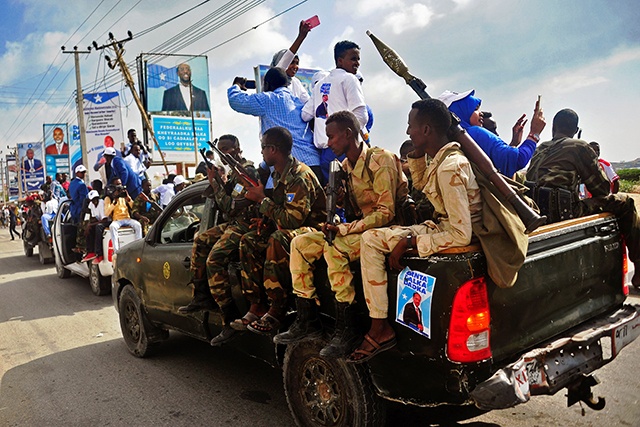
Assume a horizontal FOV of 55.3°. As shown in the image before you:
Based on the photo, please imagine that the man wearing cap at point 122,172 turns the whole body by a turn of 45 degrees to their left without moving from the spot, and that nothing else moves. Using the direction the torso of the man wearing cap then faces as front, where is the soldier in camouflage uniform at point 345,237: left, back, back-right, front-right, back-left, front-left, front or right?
front-left

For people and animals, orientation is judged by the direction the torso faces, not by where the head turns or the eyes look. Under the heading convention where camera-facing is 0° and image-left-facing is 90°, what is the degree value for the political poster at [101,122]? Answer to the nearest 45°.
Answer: approximately 0°

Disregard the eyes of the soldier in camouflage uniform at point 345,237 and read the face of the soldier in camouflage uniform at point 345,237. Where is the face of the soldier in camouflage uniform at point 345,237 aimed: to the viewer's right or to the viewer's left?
to the viewer's left

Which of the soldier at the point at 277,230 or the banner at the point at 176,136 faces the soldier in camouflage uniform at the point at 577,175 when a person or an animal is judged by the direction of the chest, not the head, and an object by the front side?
the banner

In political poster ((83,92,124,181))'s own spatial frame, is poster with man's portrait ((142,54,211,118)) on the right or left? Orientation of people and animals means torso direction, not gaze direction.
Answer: on its left

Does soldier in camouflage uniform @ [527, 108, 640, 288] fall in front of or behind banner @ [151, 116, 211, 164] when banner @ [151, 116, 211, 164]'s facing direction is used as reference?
in front

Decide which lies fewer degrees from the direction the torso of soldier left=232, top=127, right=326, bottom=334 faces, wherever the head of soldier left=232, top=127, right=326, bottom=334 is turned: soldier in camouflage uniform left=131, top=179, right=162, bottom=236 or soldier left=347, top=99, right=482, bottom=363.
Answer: the soldier in camouflage uniform

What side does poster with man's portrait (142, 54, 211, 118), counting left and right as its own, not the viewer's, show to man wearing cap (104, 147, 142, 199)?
front

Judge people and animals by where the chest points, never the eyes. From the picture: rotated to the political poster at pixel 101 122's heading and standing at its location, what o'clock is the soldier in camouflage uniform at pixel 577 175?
The soldier in camouflage uniform is roughly at 12 o'clock from the political poster.

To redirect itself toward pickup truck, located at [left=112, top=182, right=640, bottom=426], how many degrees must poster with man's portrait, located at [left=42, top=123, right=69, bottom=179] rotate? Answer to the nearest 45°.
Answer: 0° — it already faces it

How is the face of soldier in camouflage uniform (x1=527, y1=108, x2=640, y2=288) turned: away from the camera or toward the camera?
away from the camera
